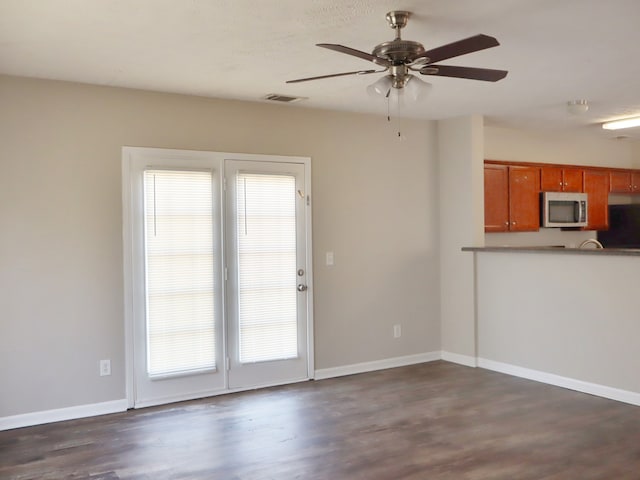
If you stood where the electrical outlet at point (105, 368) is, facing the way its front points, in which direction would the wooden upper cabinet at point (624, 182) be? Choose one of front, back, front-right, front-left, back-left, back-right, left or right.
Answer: left

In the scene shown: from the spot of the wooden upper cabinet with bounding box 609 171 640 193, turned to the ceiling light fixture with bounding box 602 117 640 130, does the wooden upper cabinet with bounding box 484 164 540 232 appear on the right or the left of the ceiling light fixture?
right

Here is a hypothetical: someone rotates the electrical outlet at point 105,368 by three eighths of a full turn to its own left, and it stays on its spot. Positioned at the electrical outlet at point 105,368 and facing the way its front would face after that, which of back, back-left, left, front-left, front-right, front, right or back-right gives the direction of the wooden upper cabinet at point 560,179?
front-right

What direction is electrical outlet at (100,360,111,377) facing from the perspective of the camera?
toward the camera

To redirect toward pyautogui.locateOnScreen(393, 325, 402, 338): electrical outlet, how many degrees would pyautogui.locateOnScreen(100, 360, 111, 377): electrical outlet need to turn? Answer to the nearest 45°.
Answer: approximately 90° to its left

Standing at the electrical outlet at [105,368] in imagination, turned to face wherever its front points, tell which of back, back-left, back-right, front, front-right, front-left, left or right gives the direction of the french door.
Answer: left

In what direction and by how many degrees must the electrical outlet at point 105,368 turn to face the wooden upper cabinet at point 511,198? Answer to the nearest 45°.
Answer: approximately 90° to its left

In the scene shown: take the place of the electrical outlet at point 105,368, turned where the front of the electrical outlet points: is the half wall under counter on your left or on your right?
on your left

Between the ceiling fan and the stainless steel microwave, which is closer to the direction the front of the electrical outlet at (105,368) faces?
the ceiling fan

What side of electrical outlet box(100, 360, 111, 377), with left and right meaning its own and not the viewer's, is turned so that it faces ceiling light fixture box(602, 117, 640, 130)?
left

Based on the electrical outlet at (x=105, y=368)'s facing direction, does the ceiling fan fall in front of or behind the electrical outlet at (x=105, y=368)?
in front

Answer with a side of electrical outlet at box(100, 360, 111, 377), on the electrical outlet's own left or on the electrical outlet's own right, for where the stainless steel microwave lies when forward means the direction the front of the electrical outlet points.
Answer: on the electrical outlet's own left

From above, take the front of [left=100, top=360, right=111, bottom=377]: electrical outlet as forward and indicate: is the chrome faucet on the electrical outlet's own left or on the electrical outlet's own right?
on the electrical outlet's own left
